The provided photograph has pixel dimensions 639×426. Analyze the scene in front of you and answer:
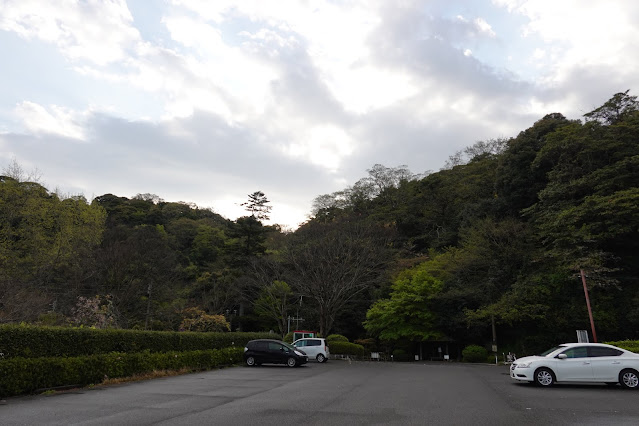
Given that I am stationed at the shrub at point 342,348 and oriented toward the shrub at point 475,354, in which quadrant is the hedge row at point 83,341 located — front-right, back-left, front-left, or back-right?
back-right

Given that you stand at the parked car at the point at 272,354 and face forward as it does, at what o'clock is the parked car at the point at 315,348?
the parked car at the point at 315,348 is roughly at 10 o'clock from the parked car at the point at 272,354.

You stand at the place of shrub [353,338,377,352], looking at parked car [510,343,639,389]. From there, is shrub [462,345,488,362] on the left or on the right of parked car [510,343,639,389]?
left

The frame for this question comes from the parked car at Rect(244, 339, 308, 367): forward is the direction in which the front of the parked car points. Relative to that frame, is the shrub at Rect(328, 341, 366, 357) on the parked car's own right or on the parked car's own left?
on the parked car's own left

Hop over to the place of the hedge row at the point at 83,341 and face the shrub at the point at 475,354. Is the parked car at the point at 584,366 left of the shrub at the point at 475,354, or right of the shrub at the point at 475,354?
right

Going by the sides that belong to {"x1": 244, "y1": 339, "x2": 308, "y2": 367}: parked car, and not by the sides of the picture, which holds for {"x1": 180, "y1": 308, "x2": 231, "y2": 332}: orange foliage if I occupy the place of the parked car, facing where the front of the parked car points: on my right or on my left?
on my left

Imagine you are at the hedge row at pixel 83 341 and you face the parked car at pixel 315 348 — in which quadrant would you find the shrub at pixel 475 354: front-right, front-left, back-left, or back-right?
front-right

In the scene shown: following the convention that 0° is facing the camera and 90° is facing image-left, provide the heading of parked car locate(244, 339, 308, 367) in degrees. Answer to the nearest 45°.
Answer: approximately 270°

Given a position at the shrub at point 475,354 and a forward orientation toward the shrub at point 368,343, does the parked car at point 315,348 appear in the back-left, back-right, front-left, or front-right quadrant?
front-left
